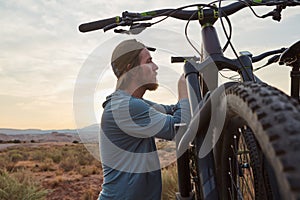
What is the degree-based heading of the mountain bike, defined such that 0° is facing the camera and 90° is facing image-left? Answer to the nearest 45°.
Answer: approximately 315°

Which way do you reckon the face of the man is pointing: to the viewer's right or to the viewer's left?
to the viewer's right

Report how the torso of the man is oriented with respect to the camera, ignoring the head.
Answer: to the viewer's right
